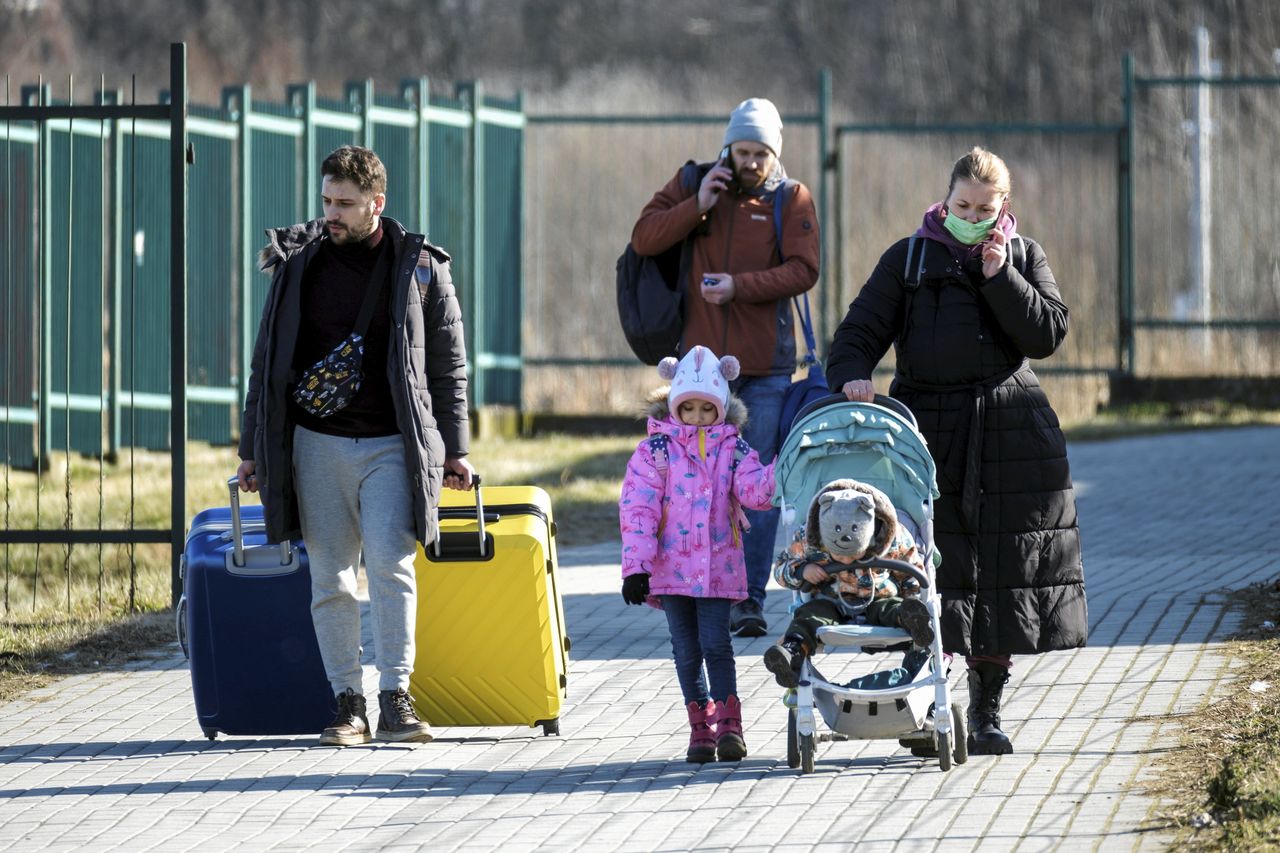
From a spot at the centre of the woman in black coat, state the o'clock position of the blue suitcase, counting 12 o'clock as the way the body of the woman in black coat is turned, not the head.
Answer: The blue suitcase is roughly at 3 o'clock from the woman in black coat.

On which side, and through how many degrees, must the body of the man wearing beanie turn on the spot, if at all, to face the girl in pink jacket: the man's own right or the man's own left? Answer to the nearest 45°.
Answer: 0° — they already face them

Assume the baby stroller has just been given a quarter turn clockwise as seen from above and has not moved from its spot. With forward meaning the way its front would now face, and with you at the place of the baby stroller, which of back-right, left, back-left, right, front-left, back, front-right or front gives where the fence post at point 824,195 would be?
right

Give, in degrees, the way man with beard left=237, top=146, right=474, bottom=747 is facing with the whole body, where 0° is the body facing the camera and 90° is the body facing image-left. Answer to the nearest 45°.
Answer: approximately 0°

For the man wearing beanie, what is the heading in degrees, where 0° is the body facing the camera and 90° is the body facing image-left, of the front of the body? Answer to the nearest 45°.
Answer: approximately 0°

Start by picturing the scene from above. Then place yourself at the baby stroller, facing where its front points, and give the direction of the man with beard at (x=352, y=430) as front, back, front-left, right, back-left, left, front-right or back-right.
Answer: right

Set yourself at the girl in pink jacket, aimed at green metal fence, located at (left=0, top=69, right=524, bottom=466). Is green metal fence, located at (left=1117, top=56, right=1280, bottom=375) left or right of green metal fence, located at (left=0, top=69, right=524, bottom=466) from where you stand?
right

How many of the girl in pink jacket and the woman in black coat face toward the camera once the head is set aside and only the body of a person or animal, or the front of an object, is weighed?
2

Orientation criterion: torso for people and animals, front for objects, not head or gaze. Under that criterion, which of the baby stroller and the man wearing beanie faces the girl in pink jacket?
the man wearing beanie

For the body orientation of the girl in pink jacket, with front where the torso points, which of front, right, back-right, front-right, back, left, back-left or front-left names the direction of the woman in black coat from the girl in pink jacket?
left

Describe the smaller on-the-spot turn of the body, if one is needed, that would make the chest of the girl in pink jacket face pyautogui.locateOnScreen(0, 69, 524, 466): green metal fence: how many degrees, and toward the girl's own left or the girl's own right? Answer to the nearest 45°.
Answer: approximately 135° to the girl's own right
